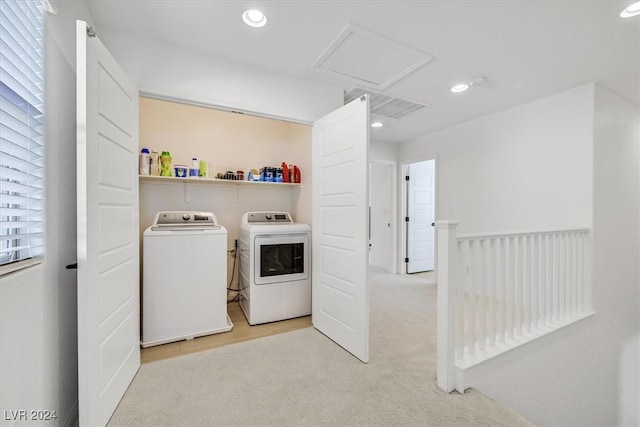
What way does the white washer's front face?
toward the camera

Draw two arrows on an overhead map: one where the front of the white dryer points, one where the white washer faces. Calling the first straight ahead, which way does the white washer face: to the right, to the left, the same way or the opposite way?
the same way

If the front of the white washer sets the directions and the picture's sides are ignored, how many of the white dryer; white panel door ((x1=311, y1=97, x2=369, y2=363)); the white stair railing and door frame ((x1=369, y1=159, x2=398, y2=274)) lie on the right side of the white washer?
0

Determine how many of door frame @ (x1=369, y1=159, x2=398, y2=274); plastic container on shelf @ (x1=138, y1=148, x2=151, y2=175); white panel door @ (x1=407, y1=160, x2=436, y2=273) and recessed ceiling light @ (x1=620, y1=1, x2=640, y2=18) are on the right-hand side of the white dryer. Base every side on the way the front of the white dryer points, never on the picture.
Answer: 1

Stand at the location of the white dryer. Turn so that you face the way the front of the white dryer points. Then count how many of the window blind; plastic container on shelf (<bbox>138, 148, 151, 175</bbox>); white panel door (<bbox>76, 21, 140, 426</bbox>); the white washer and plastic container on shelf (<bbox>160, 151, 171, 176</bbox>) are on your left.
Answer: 0

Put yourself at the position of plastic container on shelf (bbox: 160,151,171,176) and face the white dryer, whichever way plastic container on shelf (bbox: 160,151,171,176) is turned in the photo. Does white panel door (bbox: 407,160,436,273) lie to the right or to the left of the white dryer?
left

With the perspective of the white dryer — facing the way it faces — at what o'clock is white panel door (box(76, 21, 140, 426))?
The white panel door is roughly at 1 o'clock from the white dryer.

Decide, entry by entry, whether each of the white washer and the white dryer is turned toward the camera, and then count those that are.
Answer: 2

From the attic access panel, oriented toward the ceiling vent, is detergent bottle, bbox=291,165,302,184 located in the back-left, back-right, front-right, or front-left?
front-left

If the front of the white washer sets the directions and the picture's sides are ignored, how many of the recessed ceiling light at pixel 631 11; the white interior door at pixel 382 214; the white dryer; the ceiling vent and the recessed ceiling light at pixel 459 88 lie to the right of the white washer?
0

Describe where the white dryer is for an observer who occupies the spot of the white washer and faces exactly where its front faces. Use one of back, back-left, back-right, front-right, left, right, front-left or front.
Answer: left

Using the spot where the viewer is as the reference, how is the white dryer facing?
facing the viewer

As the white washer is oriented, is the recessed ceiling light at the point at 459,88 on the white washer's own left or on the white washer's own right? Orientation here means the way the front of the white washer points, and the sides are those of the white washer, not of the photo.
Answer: on the white washer's own left
